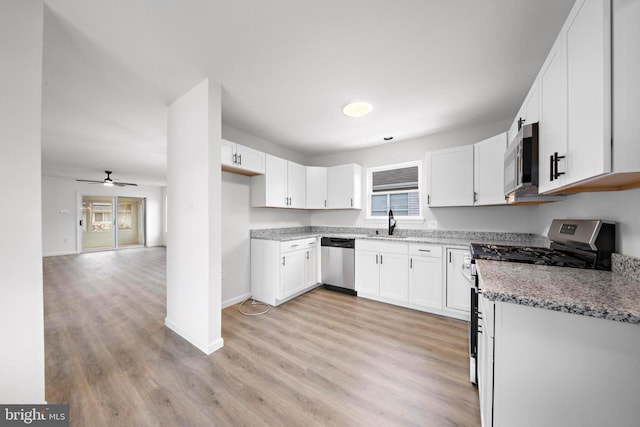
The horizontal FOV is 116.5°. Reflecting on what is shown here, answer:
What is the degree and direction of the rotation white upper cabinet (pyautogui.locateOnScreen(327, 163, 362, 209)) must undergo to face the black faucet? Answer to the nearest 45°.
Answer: approximately 135° to its left

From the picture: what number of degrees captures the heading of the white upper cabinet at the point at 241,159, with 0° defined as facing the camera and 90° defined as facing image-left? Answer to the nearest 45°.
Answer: approximately 315°

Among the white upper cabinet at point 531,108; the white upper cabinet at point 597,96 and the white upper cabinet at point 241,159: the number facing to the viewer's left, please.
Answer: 2

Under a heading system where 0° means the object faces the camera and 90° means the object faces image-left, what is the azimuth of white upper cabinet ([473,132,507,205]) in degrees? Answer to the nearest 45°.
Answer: approximately 45°

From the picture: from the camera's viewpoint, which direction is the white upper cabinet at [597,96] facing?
to the viewer's left

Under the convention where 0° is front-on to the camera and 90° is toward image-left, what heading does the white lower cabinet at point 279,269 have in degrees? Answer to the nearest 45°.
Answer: approximately 315°

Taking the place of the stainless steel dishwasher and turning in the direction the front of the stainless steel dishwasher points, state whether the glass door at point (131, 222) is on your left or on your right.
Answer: on your right

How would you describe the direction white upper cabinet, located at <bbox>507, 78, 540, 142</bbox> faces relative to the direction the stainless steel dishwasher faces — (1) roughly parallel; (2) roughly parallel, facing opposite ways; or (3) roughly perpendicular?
roughly perpendicular

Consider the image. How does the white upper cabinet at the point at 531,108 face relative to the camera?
to the viewer's left

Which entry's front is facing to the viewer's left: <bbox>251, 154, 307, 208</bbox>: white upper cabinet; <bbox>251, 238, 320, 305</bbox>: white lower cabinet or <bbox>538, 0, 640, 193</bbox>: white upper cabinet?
<bbox>538, 0, 640, 193</bbox>: white upper cabinet
